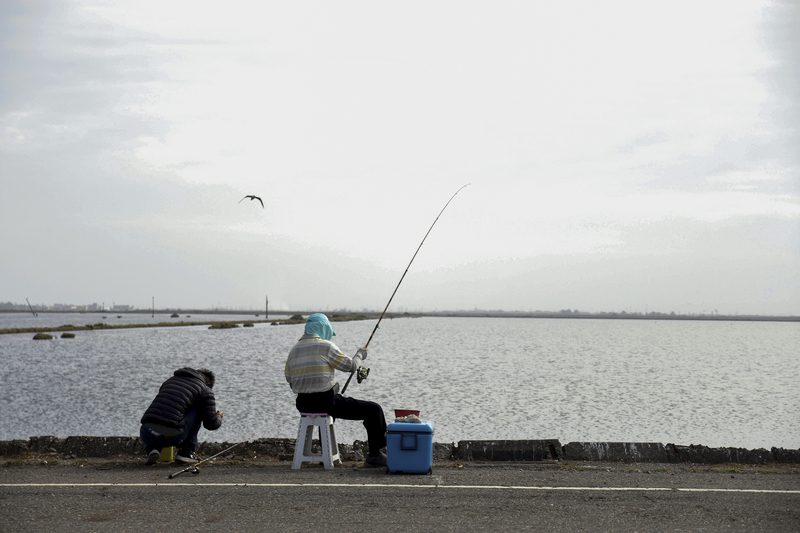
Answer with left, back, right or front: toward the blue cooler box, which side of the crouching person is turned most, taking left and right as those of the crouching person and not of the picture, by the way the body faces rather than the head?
right

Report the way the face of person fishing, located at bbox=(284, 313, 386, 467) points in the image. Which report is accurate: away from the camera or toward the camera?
away from the camera

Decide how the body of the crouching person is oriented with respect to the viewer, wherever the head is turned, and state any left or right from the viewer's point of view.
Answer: facing away from the viewer and to the right of the viewer

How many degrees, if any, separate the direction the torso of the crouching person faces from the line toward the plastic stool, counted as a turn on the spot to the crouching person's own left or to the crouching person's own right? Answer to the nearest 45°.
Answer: approximately 45° to the crouching person's own right

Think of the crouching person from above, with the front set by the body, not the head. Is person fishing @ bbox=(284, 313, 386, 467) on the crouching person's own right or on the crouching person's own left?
on the crouching person's own right
